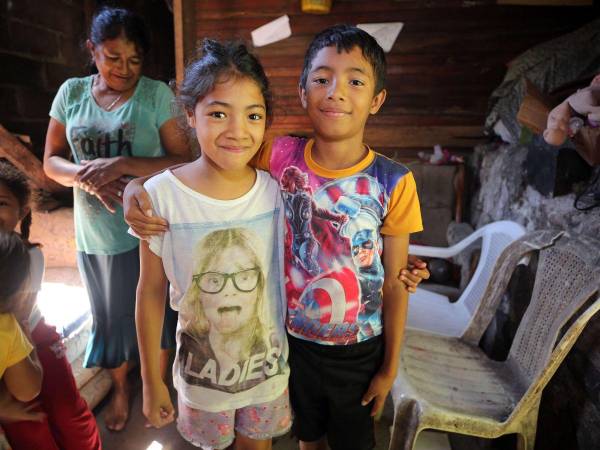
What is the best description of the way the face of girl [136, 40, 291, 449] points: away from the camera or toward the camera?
toward the camera

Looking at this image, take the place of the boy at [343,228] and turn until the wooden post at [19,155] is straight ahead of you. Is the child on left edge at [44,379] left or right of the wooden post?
left

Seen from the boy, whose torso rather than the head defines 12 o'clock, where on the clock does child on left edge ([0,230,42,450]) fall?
The child on left edge is roughly at 3 o'clock from the boy.

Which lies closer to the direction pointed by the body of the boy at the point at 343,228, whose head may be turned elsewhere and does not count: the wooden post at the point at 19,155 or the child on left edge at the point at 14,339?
the child on left edge

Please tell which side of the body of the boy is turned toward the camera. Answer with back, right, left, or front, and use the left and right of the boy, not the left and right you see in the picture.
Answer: front

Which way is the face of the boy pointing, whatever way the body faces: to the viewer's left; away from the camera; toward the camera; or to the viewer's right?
toward the camera

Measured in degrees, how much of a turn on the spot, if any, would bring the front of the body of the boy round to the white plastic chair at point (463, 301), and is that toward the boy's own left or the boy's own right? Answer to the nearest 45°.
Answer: approximately 135° to the boy's own left

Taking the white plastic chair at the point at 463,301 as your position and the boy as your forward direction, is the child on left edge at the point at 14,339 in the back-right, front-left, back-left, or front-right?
front-right

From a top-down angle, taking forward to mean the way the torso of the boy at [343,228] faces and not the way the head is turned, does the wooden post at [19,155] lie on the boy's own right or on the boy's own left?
on the boy's own right

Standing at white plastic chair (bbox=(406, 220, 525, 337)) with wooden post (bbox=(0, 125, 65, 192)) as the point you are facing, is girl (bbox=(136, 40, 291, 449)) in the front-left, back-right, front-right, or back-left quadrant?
front-left

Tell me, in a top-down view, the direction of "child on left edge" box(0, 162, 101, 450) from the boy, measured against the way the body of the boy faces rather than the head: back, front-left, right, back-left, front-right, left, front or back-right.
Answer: right
